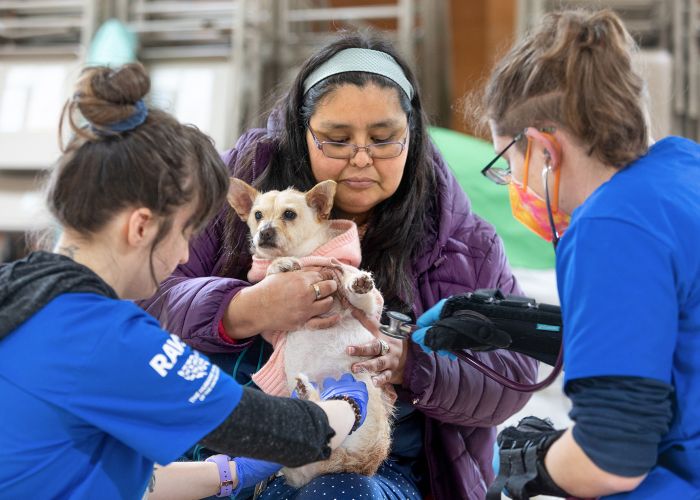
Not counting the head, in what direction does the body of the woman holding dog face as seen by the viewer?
toward the camera
